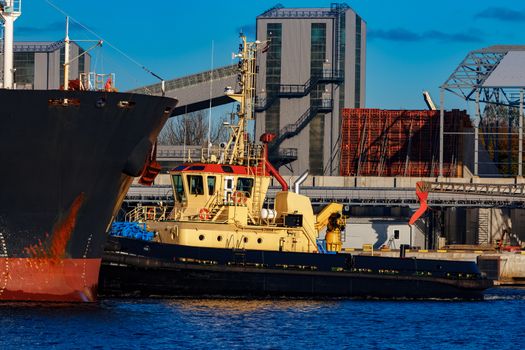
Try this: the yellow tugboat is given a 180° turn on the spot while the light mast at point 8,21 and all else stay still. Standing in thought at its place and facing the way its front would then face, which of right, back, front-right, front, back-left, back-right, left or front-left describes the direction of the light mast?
back-right

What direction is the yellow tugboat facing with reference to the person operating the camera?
facing to the left of the viewer
